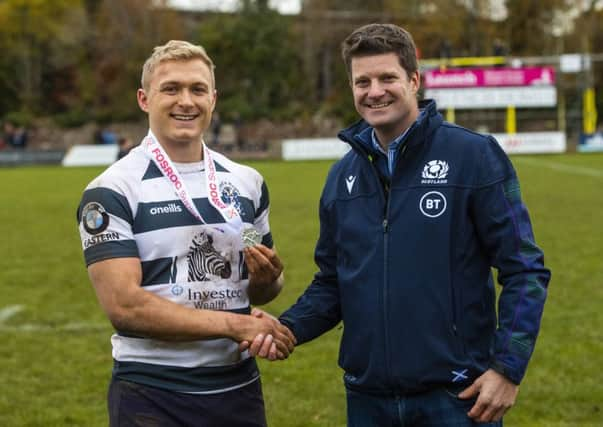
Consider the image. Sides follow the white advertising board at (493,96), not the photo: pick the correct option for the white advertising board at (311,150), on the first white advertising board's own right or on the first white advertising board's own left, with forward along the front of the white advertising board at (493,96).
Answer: on the first white advertising board's own right

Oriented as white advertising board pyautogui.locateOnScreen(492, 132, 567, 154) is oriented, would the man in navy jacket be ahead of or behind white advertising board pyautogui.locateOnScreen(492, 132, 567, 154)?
ahead

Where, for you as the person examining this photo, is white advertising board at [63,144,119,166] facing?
facing the viewer

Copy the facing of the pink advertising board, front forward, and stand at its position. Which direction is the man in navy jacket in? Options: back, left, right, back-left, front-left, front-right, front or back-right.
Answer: front

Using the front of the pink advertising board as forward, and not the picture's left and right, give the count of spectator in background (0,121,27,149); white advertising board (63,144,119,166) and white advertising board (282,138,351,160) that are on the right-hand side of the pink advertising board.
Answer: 3

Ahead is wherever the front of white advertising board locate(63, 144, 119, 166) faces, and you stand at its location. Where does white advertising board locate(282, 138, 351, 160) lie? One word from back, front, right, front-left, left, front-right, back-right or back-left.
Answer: left

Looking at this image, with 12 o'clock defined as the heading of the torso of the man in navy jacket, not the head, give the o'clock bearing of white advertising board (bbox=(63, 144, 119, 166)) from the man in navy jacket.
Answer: The white advertising board is roughly at 4 o'clock from the man in navy jacket.

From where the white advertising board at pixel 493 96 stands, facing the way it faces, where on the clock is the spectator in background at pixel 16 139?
The spectator in background is roughly at 3 o'clock from the white advertising board.

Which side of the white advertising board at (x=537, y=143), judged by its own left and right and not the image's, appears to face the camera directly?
front

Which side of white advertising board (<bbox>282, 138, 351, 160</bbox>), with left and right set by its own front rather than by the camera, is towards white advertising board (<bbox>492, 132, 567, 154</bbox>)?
left

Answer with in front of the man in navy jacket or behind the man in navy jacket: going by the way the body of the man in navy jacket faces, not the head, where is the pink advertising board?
behind

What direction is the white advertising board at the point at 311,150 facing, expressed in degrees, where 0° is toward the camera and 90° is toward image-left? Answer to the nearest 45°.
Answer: approximately 0°

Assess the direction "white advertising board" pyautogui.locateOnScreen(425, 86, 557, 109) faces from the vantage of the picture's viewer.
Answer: facing the viewer
